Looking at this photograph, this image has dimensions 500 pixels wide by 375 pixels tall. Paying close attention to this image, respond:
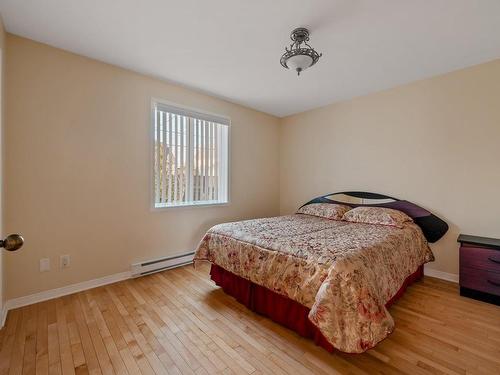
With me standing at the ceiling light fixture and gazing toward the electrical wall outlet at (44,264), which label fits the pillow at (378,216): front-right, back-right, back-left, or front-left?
back-right

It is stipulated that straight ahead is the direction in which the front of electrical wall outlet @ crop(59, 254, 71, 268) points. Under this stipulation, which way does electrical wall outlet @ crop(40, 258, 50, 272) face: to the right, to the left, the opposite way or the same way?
the same way

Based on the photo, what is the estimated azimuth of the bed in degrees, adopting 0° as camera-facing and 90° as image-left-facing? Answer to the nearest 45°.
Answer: approximately 45°

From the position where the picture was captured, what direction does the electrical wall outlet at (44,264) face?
facing the viewer

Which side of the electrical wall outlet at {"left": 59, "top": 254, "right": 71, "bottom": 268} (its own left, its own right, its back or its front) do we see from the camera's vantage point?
front

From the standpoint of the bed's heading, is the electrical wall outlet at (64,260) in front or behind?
in front

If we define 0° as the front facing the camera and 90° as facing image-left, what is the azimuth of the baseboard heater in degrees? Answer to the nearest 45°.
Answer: approximately 315°

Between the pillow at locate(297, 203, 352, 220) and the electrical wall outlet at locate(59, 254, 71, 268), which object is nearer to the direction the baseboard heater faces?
the pillow

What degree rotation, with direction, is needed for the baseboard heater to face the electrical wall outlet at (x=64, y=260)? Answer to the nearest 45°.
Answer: approximately 135° to its right

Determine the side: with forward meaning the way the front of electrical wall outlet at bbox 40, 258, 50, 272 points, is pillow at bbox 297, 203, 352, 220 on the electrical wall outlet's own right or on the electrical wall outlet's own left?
on the electrical wall outlet's own left

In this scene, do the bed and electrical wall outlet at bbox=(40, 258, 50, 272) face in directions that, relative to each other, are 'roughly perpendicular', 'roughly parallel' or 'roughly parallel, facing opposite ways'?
roughly perpendicular
